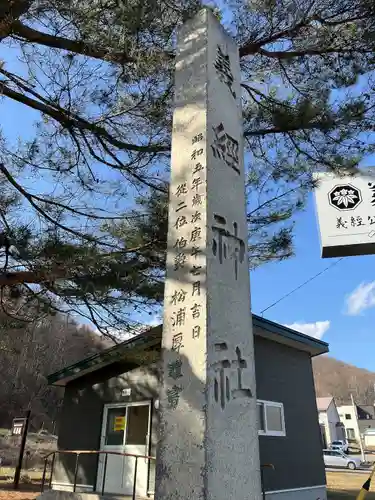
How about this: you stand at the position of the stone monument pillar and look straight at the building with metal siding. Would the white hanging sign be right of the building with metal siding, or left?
right

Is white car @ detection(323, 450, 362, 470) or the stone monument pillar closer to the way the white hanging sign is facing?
the stone monument pillar

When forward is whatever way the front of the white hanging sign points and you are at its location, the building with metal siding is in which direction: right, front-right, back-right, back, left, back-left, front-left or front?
back-right

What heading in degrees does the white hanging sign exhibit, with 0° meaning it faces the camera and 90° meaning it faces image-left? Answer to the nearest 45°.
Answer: approximately 0°

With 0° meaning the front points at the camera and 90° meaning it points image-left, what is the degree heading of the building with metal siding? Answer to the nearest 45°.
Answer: approximately 45°

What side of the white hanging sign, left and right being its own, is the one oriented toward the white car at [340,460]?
back

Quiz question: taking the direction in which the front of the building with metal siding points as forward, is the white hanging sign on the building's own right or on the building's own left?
on the building's own left

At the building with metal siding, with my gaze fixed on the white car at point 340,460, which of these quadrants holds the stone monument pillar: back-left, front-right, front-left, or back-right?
back-right

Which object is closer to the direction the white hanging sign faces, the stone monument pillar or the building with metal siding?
the stone monument pillar
